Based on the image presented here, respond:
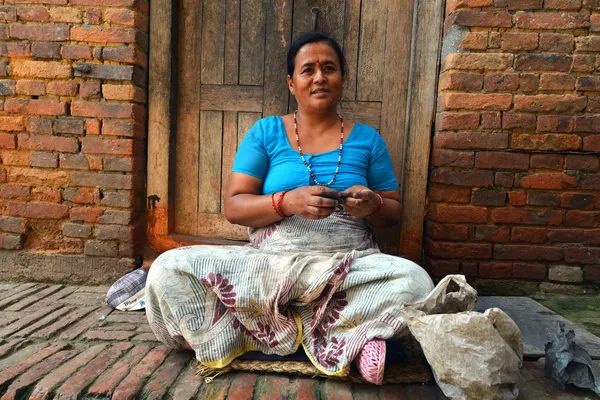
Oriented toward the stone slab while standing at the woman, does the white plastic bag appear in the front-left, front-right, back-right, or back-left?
front-right

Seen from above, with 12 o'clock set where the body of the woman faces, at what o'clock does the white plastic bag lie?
The white plastic bag is roughly at 10 o'clock from the woman.

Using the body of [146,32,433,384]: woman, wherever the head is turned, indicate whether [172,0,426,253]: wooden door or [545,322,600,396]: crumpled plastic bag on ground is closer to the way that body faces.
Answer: the crumpled plastic bag on ground

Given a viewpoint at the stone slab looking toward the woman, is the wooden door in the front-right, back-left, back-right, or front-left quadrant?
front-right

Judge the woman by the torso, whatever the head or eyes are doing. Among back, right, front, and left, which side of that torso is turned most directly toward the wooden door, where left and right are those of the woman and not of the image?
back

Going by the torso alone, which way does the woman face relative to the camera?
toward the camera

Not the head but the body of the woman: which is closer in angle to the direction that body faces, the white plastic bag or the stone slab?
the white plastic bag

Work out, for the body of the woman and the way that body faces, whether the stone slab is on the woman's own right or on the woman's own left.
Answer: on the woman's own left
